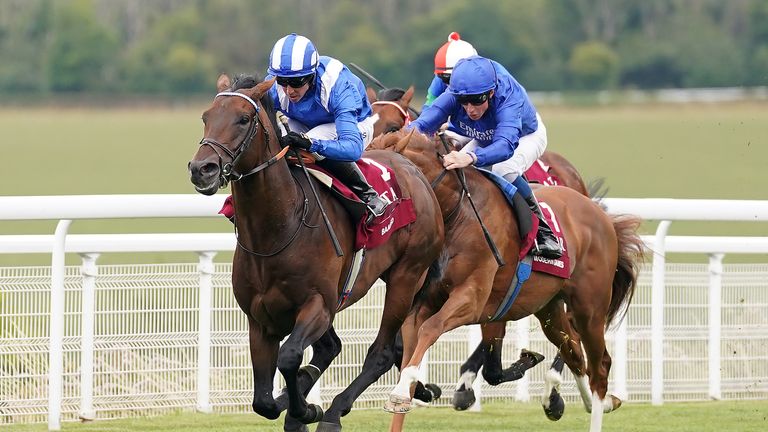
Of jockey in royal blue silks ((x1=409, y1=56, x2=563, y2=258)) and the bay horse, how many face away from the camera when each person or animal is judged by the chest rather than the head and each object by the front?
0

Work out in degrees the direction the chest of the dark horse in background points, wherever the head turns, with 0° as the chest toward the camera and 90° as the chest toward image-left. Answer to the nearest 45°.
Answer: approximately 45°

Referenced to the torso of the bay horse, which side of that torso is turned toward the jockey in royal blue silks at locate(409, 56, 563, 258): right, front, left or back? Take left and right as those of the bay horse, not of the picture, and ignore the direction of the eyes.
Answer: back

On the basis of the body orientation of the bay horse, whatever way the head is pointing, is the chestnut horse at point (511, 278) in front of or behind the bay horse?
behind

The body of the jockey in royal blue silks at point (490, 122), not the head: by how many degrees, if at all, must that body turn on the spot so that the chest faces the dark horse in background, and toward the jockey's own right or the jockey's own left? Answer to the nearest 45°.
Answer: approximately 135° to the jockey's own right

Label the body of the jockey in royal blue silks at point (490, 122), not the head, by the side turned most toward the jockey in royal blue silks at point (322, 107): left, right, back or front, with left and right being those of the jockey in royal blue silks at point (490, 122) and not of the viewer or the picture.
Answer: front

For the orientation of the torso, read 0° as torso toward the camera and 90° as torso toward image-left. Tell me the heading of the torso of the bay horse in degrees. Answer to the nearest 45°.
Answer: approximately 45°

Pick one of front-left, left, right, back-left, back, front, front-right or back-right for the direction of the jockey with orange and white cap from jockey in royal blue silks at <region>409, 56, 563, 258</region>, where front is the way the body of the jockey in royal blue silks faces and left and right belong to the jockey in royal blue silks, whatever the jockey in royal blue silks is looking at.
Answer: back-right

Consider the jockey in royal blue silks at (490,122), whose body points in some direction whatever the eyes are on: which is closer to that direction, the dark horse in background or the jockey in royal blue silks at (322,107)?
the jockey in royal blue silks
